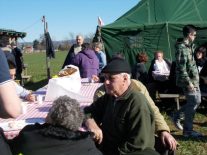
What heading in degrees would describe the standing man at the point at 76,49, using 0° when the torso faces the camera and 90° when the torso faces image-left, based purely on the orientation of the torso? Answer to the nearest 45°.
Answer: approximately 315°

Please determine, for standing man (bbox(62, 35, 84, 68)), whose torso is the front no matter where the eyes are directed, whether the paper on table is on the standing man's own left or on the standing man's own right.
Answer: on the standing man's own right

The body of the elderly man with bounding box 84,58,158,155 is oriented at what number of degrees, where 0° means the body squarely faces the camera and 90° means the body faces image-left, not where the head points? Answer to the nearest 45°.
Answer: approximately 45°

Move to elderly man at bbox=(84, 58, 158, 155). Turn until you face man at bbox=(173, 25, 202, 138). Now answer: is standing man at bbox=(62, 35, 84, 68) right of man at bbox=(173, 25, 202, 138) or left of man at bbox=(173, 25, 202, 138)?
left

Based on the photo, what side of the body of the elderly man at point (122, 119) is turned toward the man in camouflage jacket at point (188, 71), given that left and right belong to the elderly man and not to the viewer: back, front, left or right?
back

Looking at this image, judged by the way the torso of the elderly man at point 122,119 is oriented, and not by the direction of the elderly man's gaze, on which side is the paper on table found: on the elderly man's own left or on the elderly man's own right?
on the elderly man's own right

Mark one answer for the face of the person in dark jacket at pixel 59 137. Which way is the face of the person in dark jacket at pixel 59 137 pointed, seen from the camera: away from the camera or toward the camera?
away from the camera
